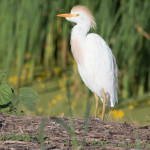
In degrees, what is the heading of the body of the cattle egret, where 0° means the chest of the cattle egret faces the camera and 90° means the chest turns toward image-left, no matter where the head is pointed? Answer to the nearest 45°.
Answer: approximately 90°

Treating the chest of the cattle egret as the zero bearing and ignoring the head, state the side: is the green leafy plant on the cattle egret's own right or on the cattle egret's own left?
on the cattle egret's own right
